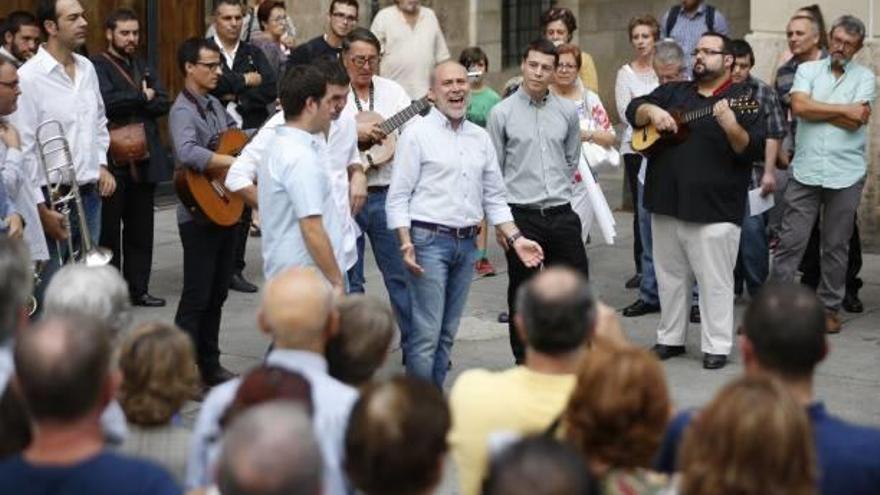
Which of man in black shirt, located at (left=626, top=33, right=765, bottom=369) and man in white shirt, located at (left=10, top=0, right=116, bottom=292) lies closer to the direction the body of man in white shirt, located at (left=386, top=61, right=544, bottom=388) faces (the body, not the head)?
the man in black shirt

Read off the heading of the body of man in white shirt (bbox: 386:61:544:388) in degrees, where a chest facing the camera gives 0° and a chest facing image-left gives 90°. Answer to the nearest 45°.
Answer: approximately 315°

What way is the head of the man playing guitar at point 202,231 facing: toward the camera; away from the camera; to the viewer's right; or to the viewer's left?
to the viewer's right

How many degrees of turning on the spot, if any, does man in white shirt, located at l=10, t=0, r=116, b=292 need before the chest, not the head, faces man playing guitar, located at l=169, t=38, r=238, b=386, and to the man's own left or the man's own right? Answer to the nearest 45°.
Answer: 0° — they already face them

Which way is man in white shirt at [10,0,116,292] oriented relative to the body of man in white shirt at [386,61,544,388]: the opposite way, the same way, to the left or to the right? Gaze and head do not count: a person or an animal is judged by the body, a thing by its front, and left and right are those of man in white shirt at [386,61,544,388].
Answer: the same way

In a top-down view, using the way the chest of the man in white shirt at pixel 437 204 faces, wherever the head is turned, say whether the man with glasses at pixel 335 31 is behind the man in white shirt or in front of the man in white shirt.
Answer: behind

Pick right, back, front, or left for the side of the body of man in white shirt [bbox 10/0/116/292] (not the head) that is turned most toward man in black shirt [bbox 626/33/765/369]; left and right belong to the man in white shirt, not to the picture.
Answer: front

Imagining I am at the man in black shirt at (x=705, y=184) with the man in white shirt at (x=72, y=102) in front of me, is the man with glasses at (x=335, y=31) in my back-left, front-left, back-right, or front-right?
front-right

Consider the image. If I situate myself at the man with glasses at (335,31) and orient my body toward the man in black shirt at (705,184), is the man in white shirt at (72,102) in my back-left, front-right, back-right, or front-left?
back-right

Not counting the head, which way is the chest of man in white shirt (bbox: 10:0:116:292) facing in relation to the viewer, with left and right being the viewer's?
facing the viewer and to the right of the viewer

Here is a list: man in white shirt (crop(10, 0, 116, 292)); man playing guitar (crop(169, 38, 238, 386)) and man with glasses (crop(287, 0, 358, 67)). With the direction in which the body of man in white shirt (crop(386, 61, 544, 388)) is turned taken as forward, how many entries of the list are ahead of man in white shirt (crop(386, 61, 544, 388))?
0

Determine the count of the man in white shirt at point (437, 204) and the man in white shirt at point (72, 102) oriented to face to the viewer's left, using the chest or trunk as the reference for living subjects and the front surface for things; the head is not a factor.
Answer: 0

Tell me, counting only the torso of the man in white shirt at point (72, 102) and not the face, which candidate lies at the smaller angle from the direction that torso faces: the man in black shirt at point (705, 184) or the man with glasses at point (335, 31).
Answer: the man in black shirt

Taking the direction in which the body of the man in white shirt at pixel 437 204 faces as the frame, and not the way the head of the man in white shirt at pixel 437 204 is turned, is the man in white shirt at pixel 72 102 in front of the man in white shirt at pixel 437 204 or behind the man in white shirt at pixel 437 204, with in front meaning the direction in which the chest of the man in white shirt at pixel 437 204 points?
behind

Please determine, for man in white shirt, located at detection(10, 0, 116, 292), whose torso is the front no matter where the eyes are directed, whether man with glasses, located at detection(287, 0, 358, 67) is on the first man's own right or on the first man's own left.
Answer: on the first man's own left

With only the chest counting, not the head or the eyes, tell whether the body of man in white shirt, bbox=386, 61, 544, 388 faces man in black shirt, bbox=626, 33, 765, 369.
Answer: no
